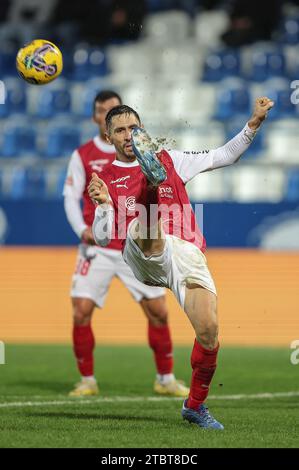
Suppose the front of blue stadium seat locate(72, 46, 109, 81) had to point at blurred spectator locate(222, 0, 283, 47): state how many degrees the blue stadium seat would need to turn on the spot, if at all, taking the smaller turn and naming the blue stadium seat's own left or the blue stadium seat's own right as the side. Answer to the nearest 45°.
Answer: approximately 90° to the blue stadium seat's own left

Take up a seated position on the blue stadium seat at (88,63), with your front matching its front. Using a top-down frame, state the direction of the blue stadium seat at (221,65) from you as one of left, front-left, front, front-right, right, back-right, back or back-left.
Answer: left

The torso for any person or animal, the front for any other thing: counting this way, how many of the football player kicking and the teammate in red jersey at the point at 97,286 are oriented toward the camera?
2

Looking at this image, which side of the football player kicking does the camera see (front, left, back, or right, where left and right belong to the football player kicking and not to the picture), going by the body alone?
front

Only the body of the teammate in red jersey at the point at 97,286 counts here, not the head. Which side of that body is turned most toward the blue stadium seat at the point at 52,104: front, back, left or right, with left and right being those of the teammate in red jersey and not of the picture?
back

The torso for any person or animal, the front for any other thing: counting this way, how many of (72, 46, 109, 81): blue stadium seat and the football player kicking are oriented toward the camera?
2

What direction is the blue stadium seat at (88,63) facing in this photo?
toward the camera

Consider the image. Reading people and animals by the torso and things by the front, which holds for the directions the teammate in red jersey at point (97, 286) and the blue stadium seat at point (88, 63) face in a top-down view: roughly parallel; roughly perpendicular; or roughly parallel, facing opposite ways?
roughly parallel

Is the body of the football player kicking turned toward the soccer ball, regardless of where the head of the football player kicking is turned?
no

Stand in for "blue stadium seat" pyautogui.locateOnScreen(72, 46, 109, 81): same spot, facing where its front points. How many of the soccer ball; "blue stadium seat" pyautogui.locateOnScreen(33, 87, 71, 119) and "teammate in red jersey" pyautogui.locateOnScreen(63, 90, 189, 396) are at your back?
0

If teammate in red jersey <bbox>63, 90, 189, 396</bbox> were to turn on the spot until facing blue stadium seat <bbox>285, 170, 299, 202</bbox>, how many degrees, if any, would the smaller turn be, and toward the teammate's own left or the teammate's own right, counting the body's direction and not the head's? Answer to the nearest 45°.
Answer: approximately 135° to the teammate's own left

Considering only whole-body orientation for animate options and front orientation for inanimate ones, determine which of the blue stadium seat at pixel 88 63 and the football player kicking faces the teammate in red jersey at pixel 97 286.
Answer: the blue stadium seat

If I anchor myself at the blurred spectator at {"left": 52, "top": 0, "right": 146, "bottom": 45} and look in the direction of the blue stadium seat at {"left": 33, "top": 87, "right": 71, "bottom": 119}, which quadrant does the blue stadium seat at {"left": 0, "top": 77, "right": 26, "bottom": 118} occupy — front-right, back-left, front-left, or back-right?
front-right

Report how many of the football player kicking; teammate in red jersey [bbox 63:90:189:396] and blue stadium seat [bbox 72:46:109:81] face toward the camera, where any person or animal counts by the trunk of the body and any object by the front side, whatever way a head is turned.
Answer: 3

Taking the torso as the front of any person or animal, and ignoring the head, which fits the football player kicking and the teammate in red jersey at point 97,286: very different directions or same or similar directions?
same or similar directions

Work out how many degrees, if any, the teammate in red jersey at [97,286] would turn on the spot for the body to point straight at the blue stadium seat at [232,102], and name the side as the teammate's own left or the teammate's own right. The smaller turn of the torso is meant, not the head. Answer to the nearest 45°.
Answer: approximately 180°
